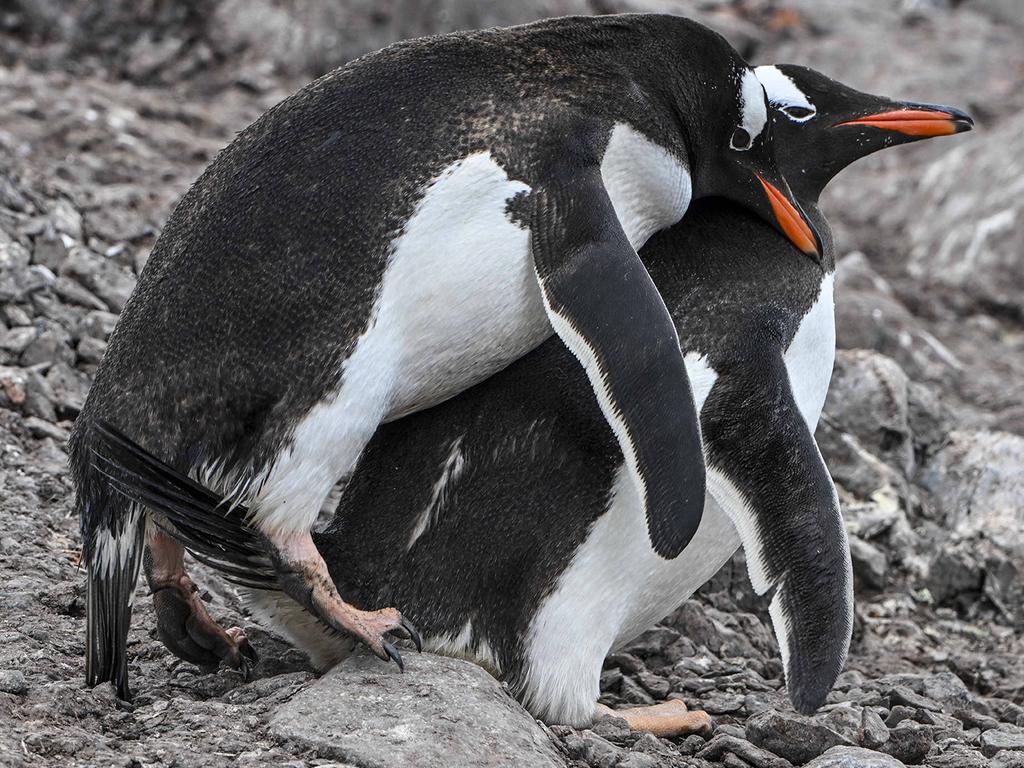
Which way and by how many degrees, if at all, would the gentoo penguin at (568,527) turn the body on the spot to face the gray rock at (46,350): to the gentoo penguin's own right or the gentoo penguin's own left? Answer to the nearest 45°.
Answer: approximately 135° to the gentoo penguin's own left

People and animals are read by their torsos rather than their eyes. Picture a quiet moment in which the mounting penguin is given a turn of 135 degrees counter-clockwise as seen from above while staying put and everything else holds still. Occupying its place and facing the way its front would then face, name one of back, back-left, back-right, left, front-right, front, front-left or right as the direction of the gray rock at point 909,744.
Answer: back-right

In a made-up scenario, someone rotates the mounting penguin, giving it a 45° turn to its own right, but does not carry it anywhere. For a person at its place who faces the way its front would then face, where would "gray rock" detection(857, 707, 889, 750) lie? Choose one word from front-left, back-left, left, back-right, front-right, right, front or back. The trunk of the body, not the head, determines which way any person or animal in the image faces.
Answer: front-left

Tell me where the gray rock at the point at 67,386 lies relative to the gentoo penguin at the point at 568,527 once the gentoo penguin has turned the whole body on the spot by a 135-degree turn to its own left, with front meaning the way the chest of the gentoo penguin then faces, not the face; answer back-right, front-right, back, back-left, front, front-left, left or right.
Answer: front

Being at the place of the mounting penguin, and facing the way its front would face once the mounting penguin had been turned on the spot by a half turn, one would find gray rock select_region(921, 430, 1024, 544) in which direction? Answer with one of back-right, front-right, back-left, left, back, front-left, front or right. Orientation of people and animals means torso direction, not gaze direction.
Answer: back-right

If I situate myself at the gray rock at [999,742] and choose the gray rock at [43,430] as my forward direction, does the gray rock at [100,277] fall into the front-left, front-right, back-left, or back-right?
front-right

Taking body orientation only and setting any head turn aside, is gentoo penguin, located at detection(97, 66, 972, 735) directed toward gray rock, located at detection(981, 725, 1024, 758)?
yes

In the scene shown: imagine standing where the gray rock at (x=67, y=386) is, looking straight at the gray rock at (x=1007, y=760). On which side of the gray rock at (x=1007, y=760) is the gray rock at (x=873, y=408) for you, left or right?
left

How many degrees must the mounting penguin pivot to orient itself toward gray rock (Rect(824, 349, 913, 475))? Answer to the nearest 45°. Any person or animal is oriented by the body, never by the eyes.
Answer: approximately 45° to its left

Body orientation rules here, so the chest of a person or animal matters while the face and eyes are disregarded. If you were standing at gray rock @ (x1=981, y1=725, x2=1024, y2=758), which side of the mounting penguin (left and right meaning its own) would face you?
front

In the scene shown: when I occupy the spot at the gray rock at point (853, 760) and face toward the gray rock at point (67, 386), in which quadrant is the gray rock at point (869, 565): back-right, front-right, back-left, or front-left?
front-right

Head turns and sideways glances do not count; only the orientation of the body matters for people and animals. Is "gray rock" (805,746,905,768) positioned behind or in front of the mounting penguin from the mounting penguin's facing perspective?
in front

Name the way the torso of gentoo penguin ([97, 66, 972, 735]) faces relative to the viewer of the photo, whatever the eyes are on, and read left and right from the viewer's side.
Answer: facing to the right of the viewer

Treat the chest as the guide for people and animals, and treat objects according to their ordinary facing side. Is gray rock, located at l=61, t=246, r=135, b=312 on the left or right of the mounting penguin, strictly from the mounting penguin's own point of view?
on its left

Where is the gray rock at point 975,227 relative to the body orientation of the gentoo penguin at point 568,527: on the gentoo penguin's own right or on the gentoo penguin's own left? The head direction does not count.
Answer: on the gentoo penguin's own left

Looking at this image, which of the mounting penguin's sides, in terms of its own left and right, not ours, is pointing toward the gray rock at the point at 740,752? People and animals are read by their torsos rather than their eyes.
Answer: front

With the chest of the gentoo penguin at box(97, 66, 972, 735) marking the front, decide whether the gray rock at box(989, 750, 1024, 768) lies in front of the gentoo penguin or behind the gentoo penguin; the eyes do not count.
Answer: in front

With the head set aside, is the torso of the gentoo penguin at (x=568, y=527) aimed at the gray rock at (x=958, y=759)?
yes

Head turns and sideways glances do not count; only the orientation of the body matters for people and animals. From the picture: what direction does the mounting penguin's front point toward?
to the viewer's right
